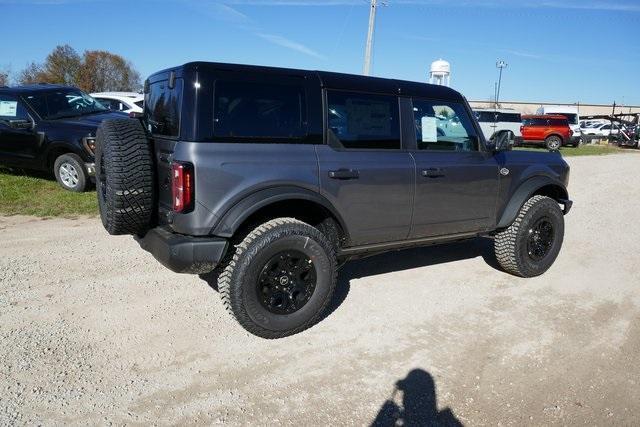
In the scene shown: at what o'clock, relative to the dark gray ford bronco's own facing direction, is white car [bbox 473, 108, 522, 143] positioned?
The white car is roughly at 11 o'clock from the dark gray ford bronco.

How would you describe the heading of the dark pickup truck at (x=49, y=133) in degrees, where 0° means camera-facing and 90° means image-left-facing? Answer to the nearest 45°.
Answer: approximately 315°

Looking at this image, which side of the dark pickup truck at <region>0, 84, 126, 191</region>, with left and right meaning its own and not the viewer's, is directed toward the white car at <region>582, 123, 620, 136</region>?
left

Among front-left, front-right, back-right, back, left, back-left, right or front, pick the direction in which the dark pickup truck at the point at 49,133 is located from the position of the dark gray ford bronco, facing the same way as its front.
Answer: left

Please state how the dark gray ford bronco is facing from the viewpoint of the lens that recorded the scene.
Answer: facing away from the viewer and to the right of the viewer

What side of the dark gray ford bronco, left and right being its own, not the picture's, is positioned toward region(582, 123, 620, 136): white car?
front

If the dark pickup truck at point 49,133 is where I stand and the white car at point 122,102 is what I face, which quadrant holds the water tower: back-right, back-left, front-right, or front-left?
front-right
